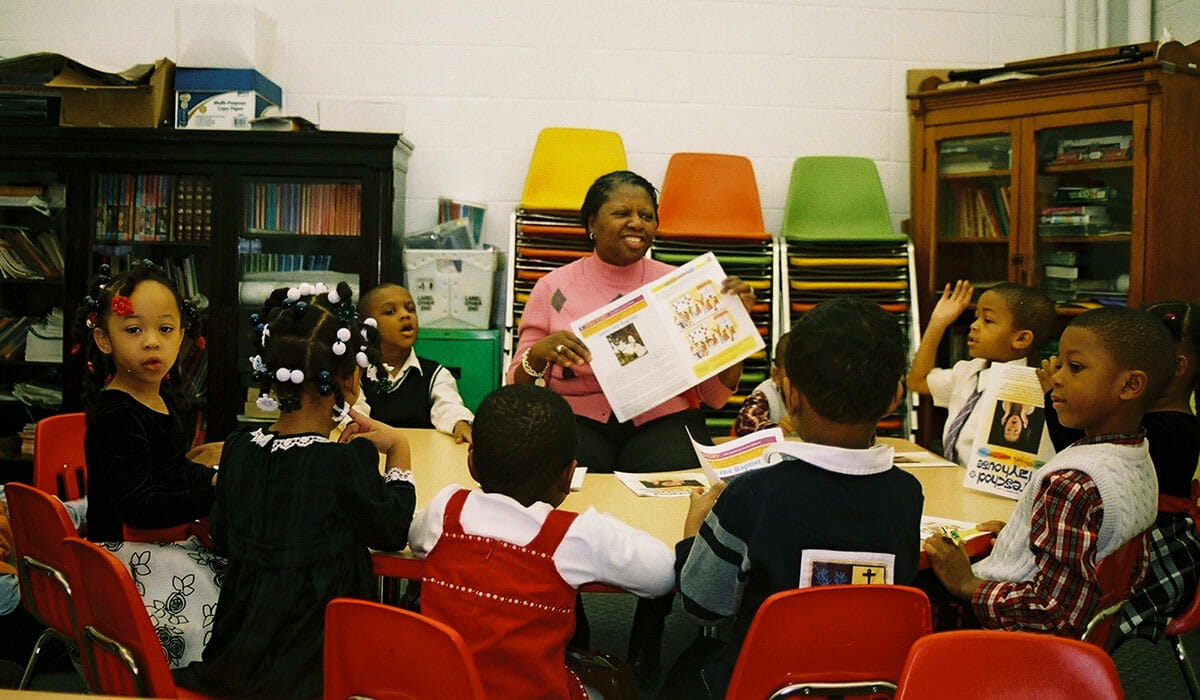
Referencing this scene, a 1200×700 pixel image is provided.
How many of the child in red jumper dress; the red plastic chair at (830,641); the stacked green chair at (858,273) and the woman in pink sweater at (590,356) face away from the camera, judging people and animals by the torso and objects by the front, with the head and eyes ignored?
2

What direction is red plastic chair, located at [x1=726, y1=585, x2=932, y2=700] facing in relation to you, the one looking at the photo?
facing away from the viewer

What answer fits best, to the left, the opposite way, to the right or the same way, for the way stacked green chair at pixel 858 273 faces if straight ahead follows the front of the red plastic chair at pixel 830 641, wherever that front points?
the opposite way

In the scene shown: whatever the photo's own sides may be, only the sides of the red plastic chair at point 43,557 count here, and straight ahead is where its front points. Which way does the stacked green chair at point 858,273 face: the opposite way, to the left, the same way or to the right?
the opposite way

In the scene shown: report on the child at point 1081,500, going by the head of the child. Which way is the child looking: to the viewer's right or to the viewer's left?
to the viewer's left

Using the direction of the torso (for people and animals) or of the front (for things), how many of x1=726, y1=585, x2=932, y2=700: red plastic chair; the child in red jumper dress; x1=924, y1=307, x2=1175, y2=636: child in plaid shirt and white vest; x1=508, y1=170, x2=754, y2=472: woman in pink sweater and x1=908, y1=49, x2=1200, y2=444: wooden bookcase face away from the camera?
2

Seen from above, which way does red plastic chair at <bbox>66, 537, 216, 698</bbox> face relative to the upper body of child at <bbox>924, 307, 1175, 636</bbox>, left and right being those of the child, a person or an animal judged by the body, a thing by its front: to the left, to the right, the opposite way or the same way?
to the right

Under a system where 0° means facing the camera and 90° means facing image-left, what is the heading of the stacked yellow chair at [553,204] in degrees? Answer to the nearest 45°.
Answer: approximately 0°

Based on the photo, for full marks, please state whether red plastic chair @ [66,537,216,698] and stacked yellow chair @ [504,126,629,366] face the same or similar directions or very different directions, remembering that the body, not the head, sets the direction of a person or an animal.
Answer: very different directions

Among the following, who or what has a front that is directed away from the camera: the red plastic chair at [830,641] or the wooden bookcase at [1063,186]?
the red plastic chair

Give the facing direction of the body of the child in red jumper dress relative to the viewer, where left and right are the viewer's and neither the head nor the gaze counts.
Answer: facing away from the viewer

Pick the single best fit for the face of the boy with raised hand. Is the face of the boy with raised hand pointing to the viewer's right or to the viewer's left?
to the viewer's left

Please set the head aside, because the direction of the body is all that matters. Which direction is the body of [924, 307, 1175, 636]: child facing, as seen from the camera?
to the viewer's left
